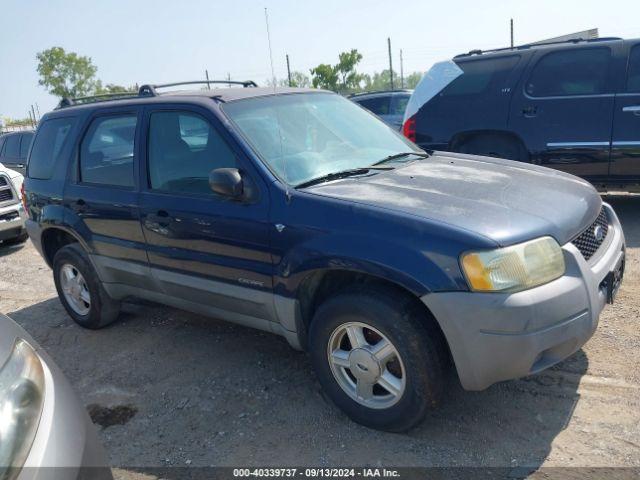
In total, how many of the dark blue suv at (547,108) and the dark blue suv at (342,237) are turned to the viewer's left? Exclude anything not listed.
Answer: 0

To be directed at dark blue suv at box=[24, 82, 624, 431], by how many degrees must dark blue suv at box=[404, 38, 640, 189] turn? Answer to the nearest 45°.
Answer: approximately 90° to its right

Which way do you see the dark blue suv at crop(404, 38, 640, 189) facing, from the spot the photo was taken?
facing to the right of the viewer

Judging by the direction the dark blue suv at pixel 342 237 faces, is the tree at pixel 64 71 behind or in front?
behind

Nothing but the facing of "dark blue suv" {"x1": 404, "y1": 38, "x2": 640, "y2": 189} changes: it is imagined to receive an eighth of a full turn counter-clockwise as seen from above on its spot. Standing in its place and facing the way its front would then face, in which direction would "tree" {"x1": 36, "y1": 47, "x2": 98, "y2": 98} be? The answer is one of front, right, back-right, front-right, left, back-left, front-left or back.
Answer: left

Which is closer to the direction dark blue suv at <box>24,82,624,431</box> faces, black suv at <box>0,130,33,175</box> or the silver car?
the silver car

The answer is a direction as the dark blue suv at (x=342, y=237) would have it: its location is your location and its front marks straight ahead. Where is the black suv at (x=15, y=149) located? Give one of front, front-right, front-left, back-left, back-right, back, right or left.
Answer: back

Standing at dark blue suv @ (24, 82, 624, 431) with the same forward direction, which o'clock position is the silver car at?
The silver car is roughly at 3 o'clock from the dark blue suv.

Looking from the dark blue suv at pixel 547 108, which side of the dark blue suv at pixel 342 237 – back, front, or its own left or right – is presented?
left
